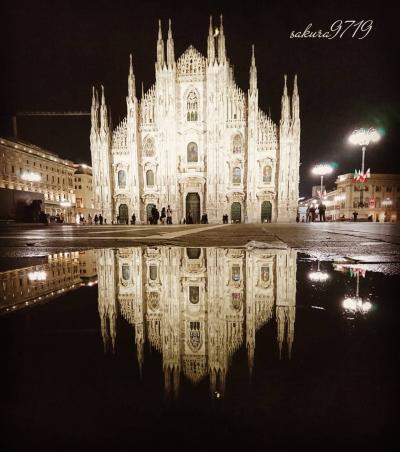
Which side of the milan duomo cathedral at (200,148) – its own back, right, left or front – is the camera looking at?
front

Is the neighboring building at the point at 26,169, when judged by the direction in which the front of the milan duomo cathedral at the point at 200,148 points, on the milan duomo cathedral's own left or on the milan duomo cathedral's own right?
on the milan duomo cathedral's own right
